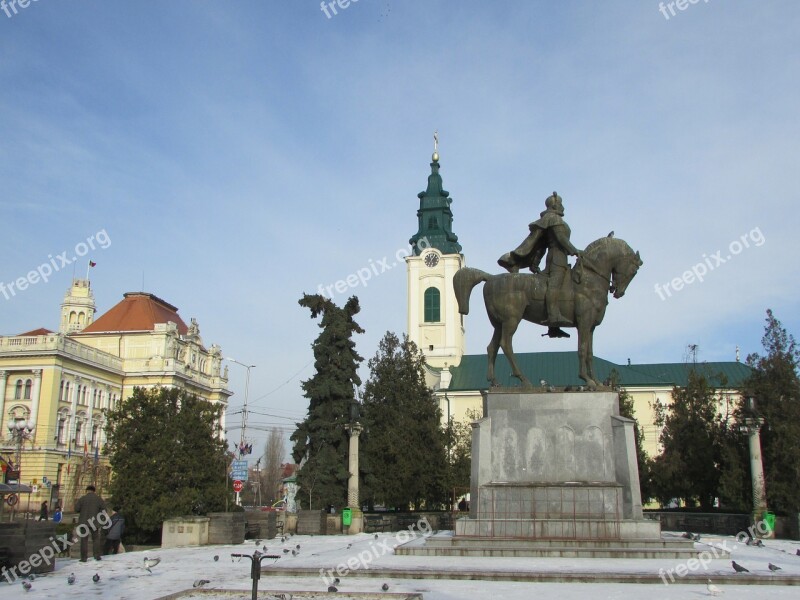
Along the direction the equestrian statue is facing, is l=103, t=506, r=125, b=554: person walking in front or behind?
behind

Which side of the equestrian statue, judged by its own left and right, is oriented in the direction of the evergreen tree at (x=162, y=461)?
back

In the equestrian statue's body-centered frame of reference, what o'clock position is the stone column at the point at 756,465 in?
The stone column is roughly at 10 o'clock from the equestrian statue.

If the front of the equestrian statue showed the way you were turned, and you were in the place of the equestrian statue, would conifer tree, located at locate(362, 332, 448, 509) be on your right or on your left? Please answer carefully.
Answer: on your left

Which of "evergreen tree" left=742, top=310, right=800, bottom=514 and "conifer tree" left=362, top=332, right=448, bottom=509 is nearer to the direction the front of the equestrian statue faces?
the evergreen tree

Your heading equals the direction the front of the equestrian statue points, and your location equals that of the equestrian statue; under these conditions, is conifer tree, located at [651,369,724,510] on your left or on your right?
on your left

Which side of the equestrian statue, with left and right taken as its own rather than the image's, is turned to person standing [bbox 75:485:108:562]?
back

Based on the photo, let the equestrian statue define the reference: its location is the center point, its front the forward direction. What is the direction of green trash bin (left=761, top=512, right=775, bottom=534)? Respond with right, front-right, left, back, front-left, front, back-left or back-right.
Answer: front-left

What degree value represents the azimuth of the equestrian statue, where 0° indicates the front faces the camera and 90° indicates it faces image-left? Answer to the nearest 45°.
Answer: approximately 270°

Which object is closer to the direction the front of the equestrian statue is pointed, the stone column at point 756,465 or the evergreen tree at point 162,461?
the stone column

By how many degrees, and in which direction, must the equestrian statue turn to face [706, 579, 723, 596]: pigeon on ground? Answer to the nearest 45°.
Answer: approximately 90° to its right

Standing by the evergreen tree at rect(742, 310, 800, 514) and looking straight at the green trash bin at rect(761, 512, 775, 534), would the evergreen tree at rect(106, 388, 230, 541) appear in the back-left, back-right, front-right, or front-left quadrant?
front-right

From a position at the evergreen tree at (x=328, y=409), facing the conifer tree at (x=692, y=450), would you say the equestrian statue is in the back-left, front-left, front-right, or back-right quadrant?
front-right
